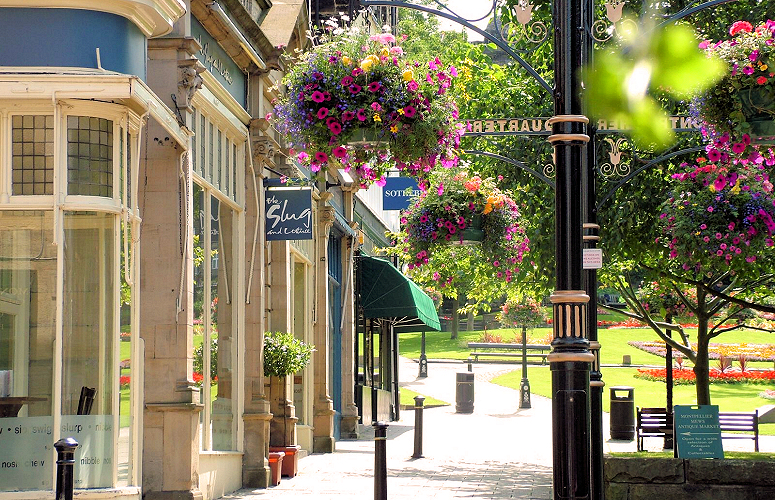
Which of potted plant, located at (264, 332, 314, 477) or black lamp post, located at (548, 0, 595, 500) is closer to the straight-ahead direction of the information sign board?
the black lamp post

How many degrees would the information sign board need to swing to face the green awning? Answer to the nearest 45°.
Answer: approximately 135° to its right

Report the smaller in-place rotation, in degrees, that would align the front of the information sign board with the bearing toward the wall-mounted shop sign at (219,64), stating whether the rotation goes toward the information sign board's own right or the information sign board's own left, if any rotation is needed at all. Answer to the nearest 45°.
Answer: approximately 90° to the information sign board's own right

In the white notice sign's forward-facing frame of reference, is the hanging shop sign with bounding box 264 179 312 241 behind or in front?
behind

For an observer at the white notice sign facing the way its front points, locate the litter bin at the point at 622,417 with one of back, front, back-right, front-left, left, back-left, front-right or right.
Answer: back

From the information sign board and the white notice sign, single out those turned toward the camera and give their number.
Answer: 2

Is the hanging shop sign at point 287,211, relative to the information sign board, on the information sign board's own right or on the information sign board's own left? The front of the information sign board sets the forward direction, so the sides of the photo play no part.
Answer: on the information sign board's own right

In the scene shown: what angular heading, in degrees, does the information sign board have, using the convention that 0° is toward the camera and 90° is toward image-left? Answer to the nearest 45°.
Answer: approximately 0°

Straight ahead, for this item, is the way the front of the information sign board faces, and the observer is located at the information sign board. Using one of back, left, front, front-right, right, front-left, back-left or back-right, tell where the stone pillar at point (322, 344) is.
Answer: back-right
